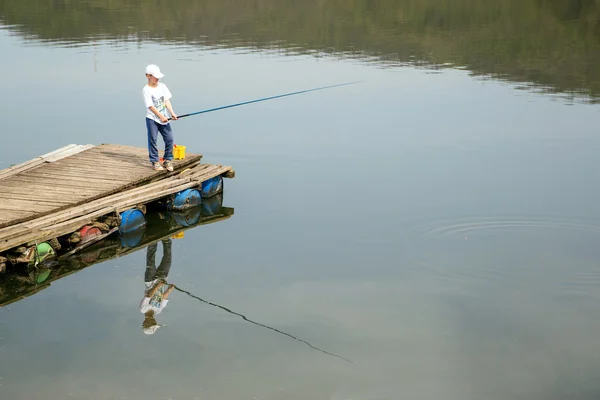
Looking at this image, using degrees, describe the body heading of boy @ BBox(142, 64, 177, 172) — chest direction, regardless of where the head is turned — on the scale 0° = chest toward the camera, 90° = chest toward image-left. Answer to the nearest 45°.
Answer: approximately 315°
